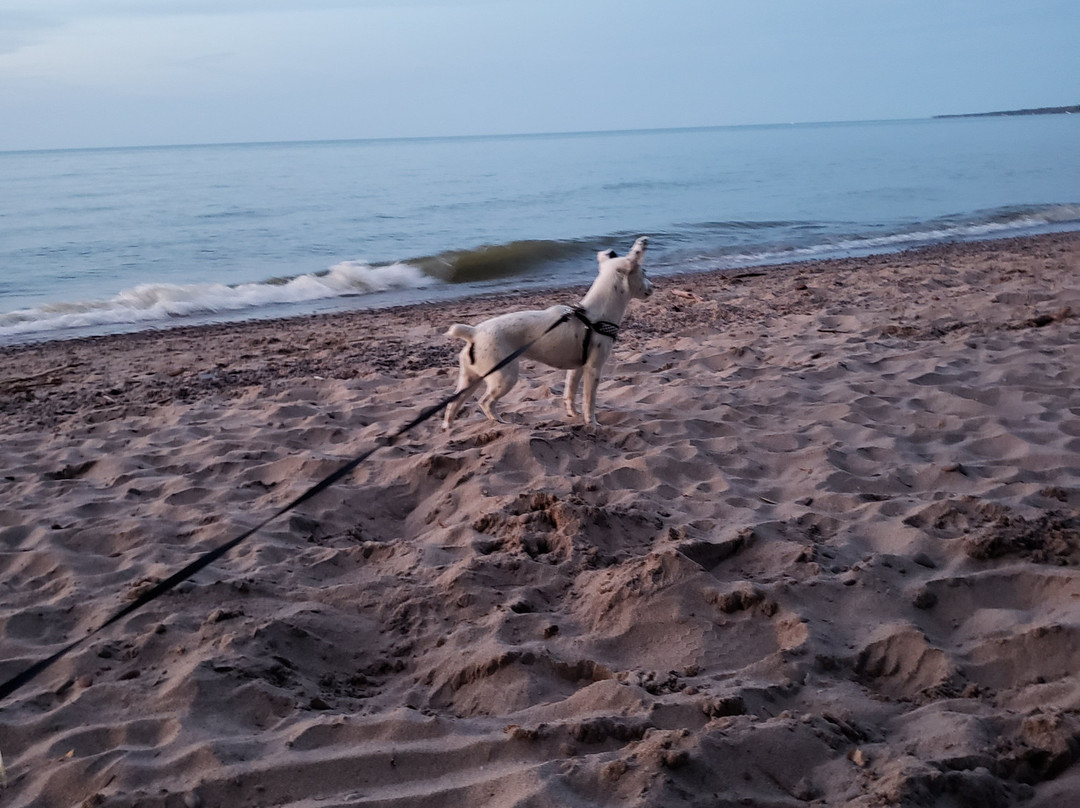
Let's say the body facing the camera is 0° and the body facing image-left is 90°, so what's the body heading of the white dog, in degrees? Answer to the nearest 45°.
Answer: approximately 270°
